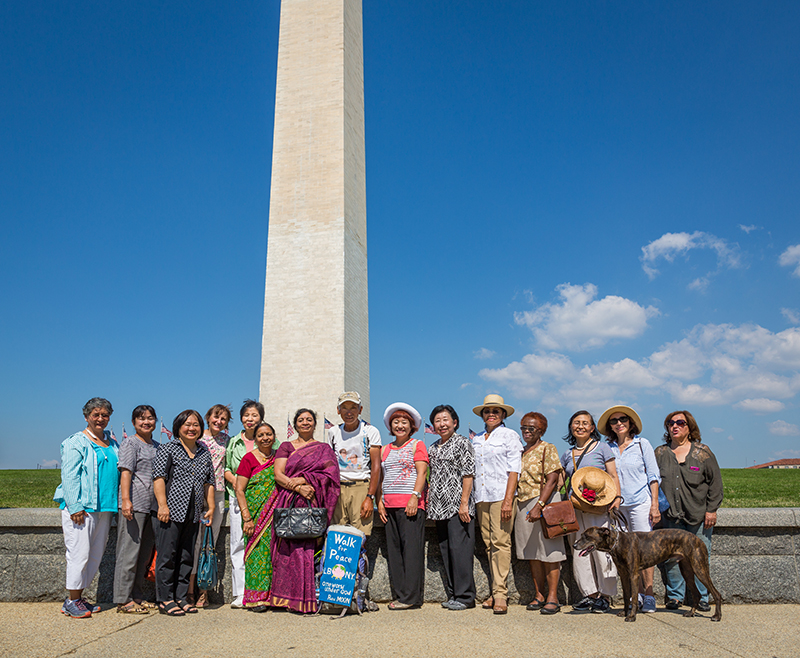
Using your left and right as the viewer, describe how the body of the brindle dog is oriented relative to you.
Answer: facing to the left of the viewer

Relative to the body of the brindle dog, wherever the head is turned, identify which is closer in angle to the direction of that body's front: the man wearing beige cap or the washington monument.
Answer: the man wearing beige cap

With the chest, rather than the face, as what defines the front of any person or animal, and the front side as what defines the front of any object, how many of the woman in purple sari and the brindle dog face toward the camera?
1

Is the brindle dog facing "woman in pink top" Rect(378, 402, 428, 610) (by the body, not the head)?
yes

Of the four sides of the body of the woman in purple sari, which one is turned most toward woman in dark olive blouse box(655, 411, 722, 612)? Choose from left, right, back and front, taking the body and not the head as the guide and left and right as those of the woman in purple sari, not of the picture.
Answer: left

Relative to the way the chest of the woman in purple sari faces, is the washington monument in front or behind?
behind

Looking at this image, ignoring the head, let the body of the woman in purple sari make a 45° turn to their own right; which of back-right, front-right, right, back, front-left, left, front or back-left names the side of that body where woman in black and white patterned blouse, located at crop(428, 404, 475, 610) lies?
back-left

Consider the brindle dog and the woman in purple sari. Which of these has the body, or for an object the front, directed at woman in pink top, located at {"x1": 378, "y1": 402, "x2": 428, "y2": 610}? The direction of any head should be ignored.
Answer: the brindle dog
